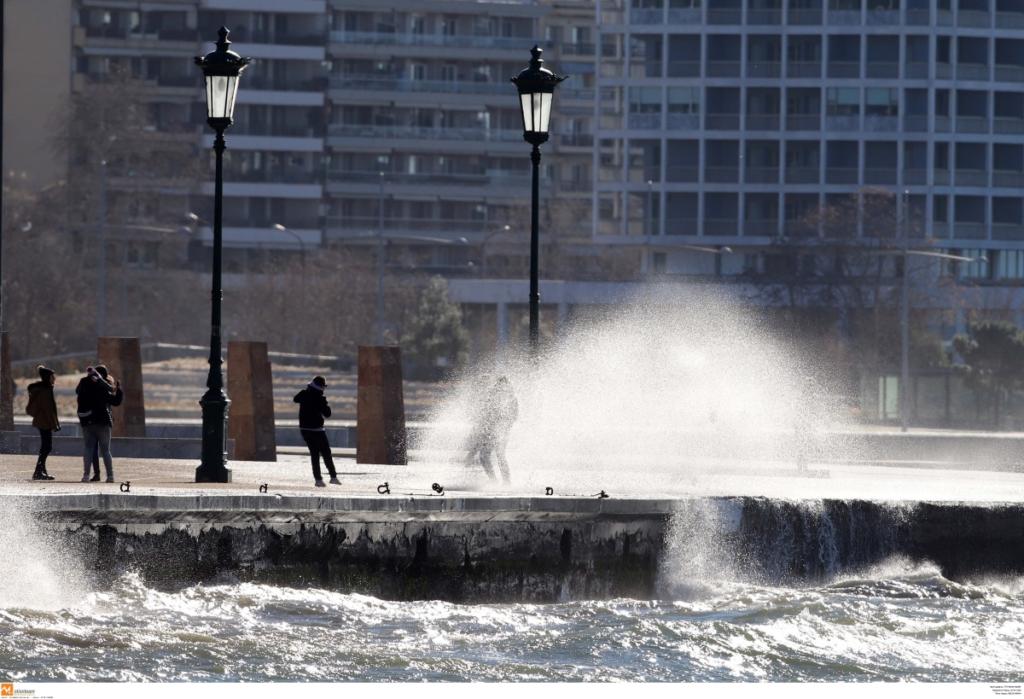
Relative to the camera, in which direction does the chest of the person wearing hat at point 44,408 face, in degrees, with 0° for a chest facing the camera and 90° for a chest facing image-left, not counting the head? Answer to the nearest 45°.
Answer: approximately 270°
